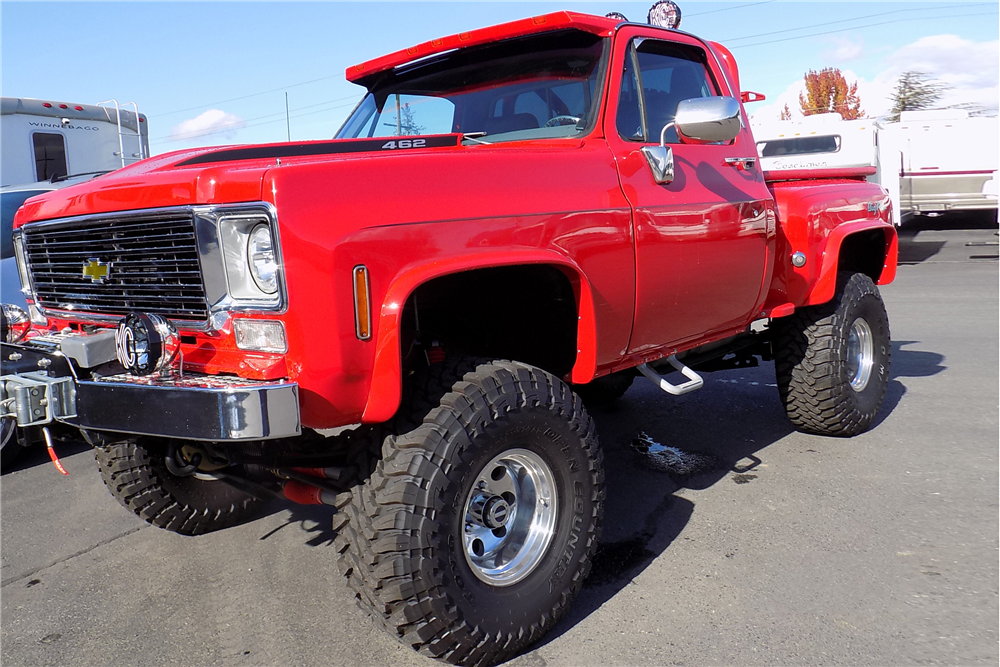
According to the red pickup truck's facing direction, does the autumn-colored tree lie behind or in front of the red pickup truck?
behind

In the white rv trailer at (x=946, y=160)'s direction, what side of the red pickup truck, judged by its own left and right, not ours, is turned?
back

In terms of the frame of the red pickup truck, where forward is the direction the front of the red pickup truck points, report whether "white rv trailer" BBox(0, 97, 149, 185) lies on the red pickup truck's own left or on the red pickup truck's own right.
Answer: on the red pickup truck's own right

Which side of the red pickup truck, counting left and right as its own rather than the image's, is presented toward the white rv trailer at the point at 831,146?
back

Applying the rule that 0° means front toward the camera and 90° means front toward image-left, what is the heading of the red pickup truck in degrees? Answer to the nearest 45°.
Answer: approximately 45°
